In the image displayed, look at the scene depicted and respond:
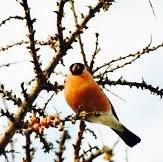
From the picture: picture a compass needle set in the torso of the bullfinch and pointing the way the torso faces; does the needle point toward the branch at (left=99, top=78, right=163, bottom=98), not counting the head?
no

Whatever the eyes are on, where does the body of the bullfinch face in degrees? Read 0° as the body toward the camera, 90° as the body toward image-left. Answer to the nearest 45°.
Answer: approximately 45°

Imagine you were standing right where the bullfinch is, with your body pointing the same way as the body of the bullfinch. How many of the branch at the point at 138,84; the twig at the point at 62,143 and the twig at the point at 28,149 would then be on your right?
2

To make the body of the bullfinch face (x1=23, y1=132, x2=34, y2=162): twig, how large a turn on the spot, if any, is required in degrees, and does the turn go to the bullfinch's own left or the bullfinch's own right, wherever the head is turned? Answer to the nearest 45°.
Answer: approximately 45° to the bullfinch's own right
